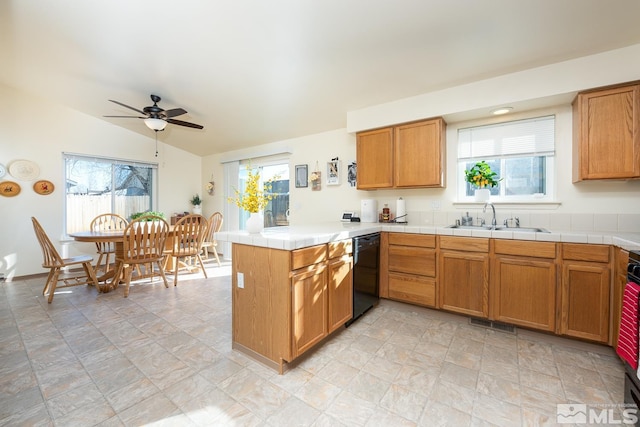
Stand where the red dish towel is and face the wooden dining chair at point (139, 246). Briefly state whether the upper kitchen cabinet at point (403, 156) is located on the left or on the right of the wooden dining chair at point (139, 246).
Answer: right

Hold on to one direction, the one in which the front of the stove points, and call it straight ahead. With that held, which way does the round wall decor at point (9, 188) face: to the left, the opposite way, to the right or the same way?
the opposite way

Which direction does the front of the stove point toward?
to the viewer's left

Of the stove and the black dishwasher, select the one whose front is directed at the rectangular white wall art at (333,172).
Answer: the stove

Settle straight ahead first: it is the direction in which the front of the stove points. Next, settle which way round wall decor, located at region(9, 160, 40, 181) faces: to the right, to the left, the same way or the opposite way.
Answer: the opposite way

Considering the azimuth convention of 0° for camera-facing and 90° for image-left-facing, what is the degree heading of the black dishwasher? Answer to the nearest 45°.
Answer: approximately 315°

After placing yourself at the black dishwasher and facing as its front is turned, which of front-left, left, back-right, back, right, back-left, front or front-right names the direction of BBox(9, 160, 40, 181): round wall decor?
back-right

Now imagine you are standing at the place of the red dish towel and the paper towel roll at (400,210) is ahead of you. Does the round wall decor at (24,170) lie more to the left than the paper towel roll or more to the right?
left
